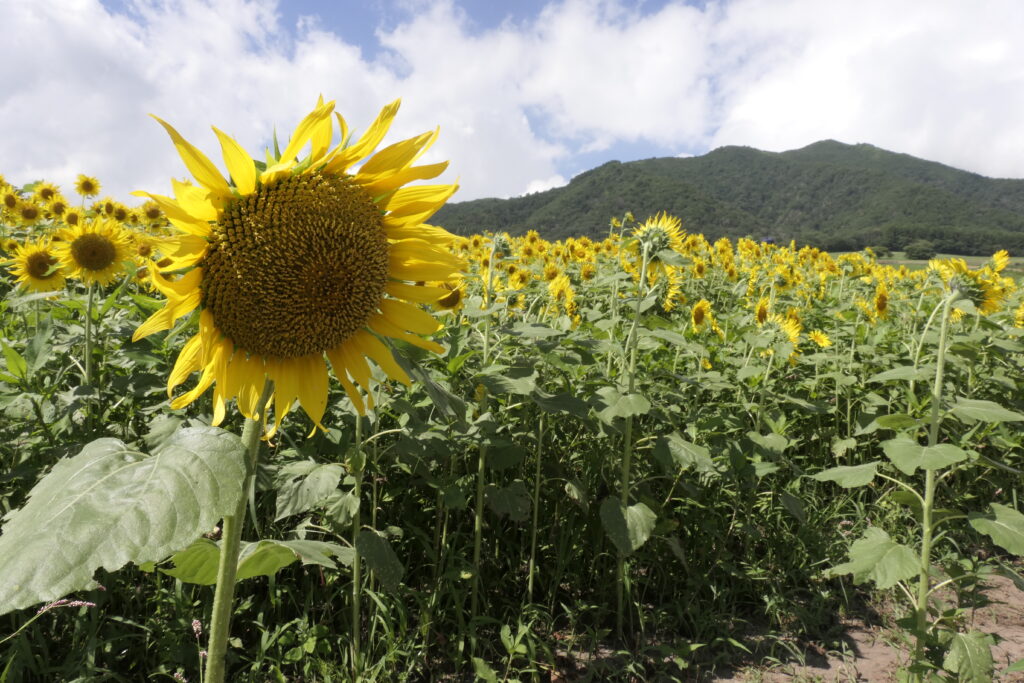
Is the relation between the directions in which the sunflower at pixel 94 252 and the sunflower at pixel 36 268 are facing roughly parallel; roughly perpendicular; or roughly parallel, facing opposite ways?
roughly parallel

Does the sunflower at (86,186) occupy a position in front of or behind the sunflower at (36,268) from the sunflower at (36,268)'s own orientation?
behind

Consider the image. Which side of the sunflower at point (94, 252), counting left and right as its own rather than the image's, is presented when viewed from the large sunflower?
front

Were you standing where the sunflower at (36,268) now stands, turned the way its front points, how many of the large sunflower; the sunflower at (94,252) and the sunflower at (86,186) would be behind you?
1

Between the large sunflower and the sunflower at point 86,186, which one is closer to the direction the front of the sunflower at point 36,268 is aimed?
the large sunflower

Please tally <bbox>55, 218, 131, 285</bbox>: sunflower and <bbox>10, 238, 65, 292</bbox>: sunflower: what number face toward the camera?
2

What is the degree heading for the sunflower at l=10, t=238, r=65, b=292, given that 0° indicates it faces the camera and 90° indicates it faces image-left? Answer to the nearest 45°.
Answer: approximately 0°

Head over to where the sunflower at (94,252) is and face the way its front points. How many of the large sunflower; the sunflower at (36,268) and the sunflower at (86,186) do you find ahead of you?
1

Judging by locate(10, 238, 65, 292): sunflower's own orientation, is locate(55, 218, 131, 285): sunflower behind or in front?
in front
